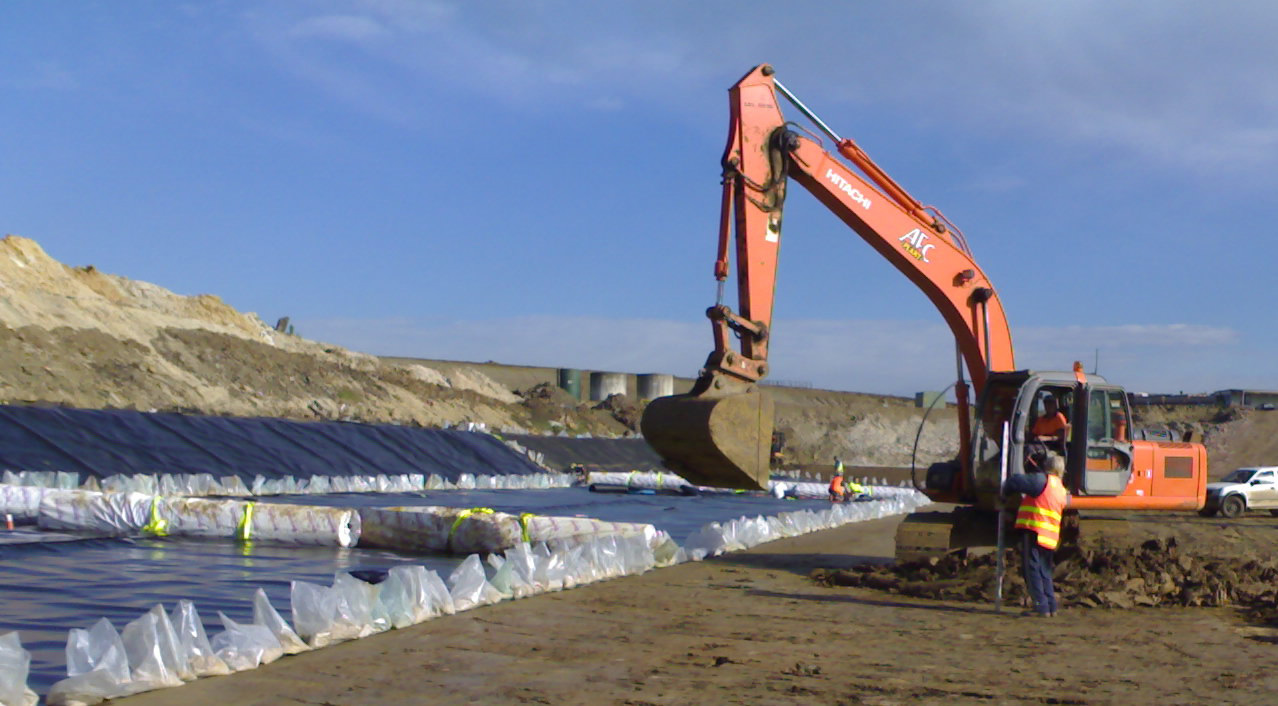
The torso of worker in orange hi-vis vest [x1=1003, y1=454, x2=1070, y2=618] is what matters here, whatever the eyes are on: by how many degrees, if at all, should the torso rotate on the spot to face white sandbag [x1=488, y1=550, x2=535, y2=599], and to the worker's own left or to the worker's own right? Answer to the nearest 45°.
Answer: approximately 45° to the worker's own left

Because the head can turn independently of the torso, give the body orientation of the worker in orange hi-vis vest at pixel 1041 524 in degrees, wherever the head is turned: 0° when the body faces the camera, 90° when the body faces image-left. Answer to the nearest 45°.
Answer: approximately 135°

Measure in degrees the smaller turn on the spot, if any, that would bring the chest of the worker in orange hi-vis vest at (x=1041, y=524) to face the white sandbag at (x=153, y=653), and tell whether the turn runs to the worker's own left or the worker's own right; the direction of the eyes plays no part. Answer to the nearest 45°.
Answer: approximately 90° to the worker's own left

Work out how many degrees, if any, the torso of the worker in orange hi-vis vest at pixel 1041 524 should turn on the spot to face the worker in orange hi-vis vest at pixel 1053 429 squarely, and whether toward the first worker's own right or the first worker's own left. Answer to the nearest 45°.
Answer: approximately 45° to the first worker's own right

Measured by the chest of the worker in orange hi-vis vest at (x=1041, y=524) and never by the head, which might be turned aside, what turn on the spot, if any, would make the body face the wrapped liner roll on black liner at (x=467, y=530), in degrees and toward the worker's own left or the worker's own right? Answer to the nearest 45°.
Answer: approximately 45° to the worker's own left

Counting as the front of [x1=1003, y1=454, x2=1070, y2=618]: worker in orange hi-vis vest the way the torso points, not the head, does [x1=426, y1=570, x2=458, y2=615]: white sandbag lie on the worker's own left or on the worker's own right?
on the worker's own left

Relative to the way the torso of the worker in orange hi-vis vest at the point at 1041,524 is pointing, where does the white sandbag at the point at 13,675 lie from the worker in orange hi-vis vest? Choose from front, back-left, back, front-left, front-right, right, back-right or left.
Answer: left

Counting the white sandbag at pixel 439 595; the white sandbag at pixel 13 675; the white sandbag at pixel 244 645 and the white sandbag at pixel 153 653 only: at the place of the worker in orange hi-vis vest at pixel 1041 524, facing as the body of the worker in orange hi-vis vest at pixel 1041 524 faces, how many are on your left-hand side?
4

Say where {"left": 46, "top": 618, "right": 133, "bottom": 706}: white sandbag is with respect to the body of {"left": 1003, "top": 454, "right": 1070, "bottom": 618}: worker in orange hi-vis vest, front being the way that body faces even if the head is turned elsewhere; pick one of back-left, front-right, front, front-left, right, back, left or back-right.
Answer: left

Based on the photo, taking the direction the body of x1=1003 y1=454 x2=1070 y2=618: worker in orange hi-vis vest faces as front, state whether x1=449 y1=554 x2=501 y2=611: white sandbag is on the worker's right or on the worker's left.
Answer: on the worker's left

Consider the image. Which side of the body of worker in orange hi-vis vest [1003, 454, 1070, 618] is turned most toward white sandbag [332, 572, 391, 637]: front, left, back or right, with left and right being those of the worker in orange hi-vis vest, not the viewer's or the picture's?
left

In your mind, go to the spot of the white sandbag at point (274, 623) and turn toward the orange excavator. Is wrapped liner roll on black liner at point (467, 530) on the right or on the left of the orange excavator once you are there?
left

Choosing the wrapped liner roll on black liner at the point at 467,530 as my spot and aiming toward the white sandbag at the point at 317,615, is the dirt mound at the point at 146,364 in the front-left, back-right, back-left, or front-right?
back-right

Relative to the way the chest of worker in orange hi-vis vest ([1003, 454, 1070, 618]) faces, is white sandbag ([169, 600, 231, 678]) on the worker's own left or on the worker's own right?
on the worker's own left

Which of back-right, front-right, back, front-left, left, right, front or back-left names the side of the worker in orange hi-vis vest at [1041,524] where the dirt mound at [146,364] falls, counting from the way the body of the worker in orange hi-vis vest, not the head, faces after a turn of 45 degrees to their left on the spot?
front-right
